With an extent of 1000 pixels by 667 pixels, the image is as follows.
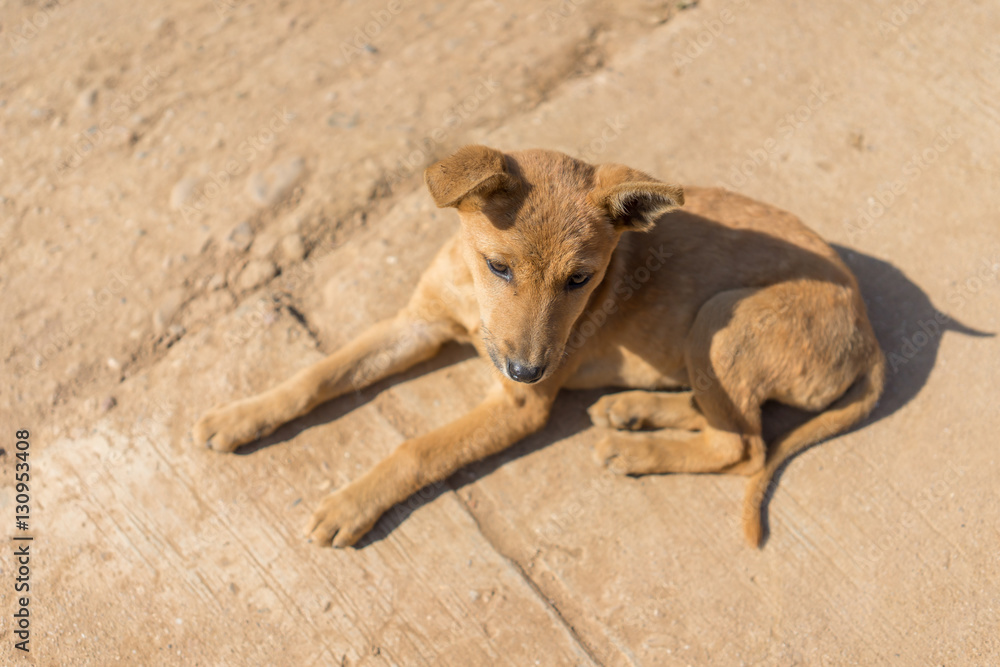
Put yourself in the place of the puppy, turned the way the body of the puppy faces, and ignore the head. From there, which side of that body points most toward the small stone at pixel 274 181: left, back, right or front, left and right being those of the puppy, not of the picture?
right

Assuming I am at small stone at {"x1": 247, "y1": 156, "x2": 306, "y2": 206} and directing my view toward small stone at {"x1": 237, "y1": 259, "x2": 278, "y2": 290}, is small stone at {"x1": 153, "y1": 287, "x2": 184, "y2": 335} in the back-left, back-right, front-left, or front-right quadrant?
front-right

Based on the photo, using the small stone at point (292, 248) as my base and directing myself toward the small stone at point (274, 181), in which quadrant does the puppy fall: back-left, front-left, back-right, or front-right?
back-right

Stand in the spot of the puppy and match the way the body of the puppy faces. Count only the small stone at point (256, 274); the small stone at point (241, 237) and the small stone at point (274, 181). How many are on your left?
0

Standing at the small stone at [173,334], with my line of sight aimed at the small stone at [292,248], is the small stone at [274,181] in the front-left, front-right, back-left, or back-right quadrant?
front-left

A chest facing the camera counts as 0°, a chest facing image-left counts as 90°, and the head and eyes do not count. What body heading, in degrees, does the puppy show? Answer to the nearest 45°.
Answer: approximately 45°

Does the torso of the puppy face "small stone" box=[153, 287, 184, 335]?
no

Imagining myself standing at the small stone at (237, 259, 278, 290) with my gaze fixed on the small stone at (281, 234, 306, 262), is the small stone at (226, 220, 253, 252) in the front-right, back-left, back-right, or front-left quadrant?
front-left

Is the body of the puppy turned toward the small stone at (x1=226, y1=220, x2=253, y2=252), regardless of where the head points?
no

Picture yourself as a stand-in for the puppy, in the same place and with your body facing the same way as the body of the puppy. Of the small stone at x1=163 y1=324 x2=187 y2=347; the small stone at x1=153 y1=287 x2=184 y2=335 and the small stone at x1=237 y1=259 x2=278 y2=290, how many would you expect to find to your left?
0

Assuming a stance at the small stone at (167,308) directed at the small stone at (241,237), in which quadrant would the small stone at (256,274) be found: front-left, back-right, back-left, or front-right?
front-right

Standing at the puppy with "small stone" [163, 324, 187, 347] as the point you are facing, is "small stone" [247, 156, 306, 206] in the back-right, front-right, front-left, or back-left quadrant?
front-right
